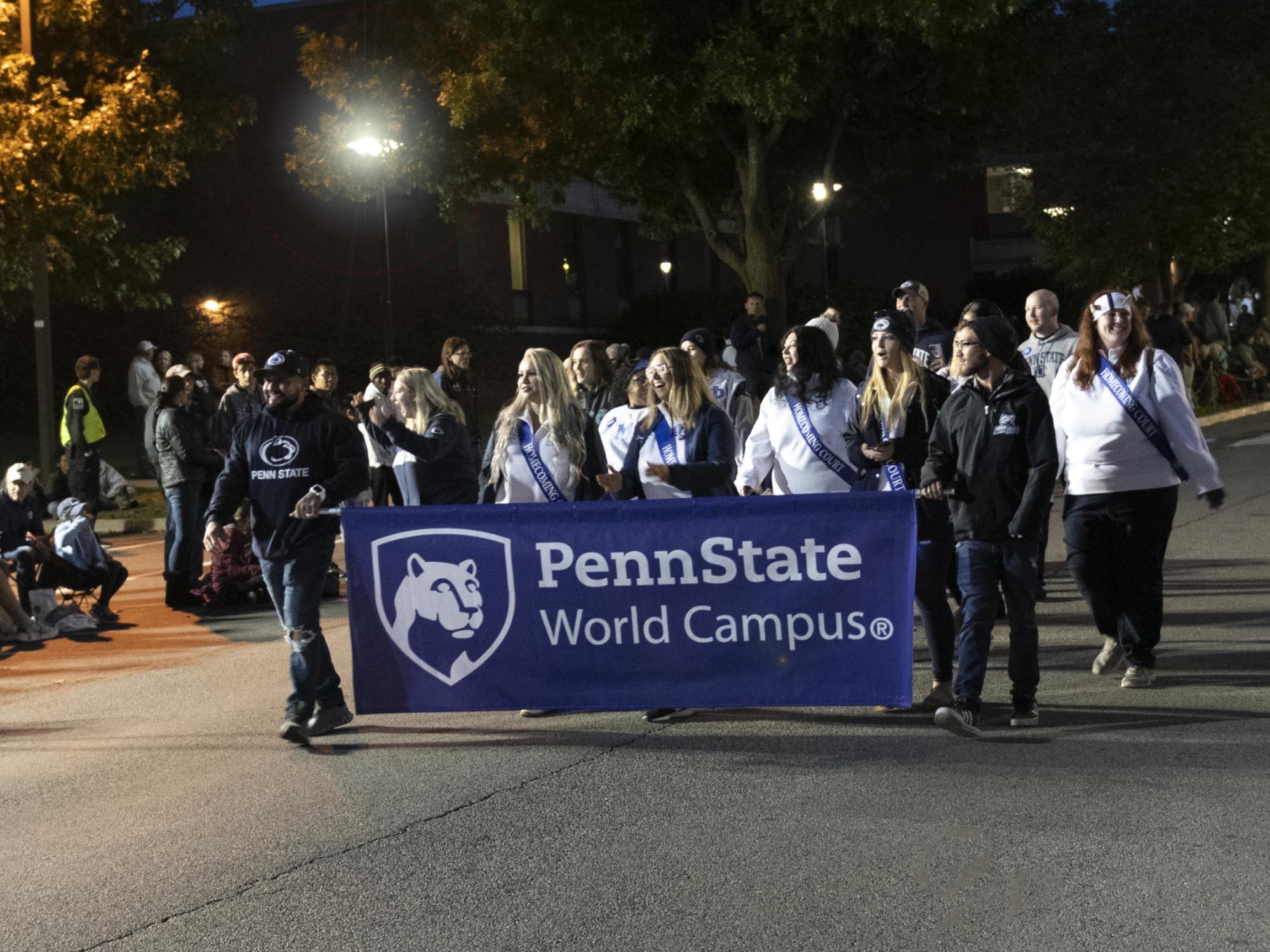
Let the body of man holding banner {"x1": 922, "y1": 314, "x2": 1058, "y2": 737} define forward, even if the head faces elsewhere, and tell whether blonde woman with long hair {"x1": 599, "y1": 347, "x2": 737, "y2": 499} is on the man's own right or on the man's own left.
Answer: on the man's own right

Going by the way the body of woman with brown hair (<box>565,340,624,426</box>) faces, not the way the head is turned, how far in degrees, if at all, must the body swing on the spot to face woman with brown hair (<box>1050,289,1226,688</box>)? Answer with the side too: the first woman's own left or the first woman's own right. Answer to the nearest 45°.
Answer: approximately 90° to the first woman's own left

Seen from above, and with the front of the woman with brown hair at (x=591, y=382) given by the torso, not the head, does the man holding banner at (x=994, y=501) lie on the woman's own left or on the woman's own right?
on the woman's own left

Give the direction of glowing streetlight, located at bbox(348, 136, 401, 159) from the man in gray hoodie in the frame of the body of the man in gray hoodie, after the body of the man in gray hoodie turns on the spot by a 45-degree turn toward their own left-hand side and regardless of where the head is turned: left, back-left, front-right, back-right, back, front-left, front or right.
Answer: back-right
